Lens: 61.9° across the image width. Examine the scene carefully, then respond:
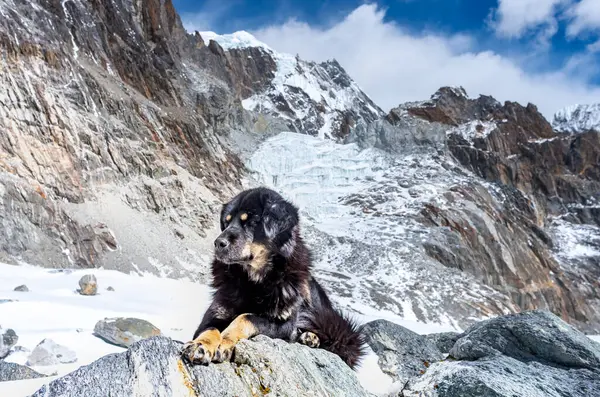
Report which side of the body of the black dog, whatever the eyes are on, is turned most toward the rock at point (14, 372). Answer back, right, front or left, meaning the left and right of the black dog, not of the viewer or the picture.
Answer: right

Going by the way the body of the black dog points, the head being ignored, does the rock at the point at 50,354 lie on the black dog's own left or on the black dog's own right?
on the black dog's own right

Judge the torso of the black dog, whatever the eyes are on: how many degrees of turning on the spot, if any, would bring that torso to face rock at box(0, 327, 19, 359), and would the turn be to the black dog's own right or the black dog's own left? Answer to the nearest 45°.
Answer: approximately 90° to the black dog's own right

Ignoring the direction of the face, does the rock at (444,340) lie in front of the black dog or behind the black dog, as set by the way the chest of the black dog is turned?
behind

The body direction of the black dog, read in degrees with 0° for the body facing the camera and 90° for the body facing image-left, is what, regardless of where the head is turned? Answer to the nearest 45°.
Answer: approximately 45°

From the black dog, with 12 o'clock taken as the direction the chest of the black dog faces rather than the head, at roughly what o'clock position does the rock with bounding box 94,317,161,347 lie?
The rock is roughly at 4 o'clock from the black dog.

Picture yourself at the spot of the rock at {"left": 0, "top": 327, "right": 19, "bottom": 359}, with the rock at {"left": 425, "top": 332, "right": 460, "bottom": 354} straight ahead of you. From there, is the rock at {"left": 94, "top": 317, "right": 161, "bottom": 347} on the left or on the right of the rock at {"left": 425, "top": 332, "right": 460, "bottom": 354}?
left

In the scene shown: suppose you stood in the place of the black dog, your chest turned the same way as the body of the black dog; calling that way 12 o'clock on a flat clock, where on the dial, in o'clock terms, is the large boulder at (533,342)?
The large boulder is roughly at 7 o'clock from the black dog.

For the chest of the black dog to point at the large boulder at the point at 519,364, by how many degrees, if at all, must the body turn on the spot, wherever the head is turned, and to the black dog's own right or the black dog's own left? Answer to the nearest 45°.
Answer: approximately 135° to the black dog's own left

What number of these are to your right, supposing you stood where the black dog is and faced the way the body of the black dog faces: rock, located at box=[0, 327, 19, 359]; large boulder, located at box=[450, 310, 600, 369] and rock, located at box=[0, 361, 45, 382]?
2
